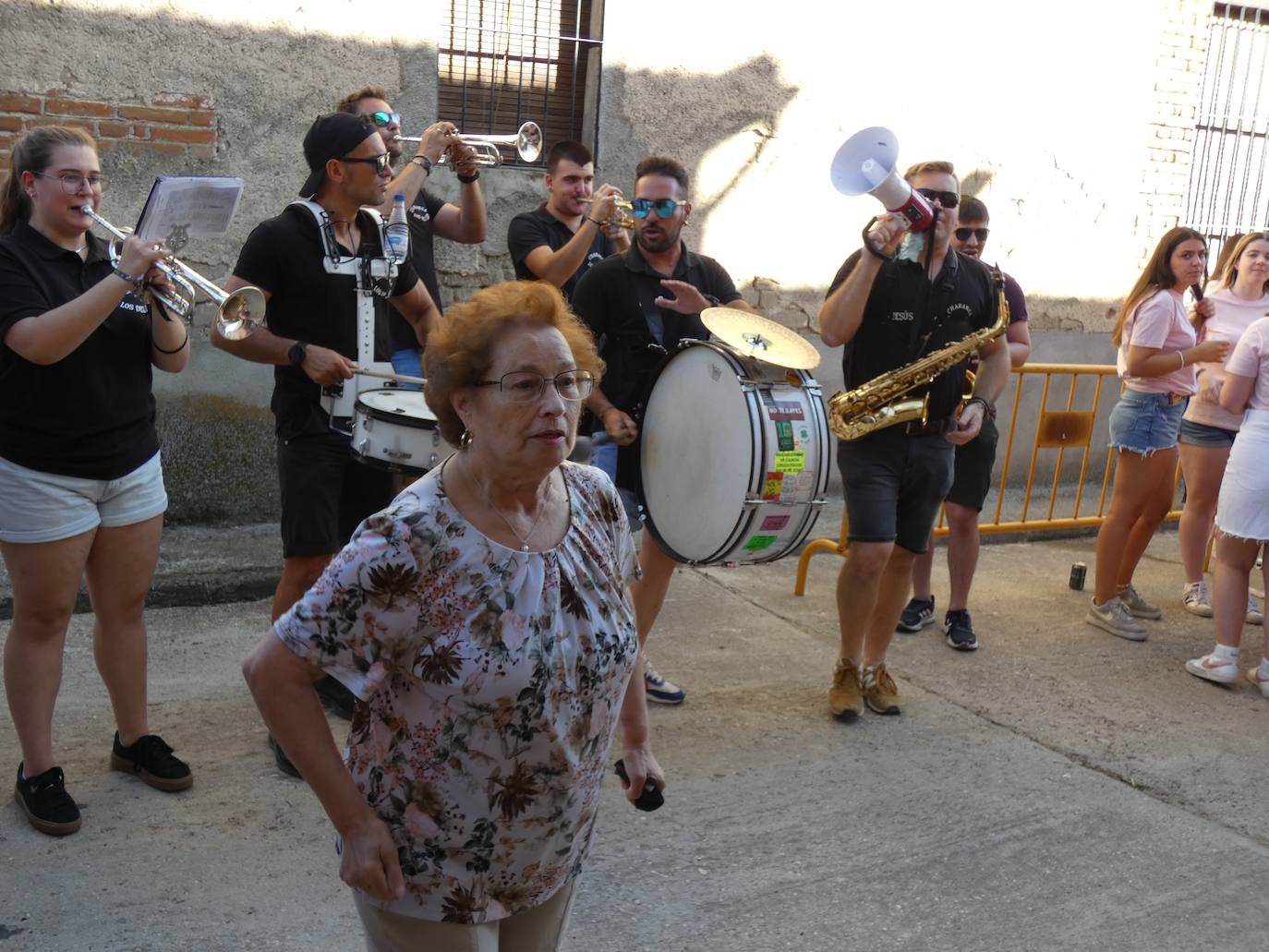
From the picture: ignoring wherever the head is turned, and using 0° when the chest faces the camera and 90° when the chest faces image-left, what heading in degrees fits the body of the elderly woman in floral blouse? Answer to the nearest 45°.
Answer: approximately 315°

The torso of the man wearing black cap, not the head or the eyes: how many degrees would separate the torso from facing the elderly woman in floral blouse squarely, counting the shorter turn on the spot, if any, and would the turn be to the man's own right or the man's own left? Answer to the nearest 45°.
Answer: approximately 45° to the man's own right

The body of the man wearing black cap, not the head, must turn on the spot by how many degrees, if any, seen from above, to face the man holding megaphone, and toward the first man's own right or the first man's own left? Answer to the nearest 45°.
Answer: approximately 45° to the first man's own left

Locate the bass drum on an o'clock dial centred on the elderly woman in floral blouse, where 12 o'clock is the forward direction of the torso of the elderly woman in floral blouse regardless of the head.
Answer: The bass drum is roughly at 8 o'clock from the elderly woman in floral blouse.

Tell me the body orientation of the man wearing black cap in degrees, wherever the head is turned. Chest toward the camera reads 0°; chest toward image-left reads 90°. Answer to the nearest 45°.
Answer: approximately 315°

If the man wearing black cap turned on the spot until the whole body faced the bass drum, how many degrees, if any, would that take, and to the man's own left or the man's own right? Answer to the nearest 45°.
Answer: approximately 45° to the man's own left
